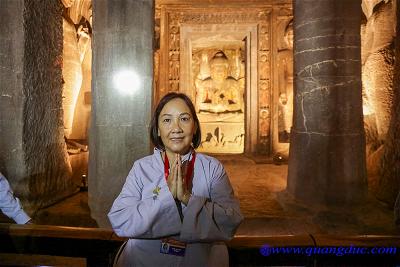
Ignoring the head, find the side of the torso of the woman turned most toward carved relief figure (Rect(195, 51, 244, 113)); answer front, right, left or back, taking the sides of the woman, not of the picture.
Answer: back

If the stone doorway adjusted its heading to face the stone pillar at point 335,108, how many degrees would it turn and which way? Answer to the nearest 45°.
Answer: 0° — it already faces it

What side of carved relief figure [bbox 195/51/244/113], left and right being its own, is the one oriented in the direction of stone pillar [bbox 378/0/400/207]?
front

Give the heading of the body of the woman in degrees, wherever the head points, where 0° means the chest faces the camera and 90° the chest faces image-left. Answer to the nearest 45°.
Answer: approximately 0°

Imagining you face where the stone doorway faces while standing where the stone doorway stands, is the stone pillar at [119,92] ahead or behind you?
ahead

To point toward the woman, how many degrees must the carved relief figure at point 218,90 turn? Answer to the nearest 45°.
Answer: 0° — it already faces them

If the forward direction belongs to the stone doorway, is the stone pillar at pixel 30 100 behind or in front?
in front
